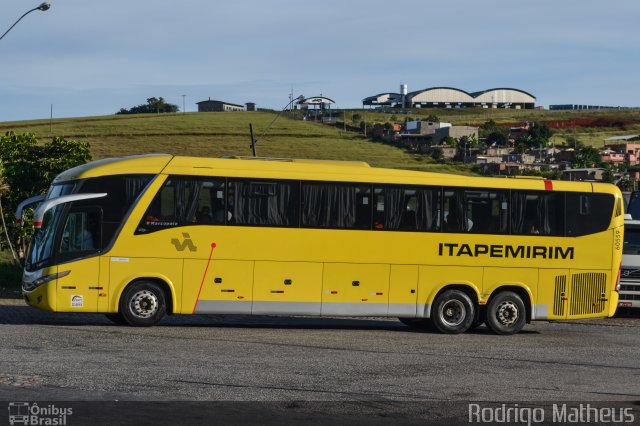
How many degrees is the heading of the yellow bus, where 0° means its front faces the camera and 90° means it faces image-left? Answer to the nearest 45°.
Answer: approximately 90°
